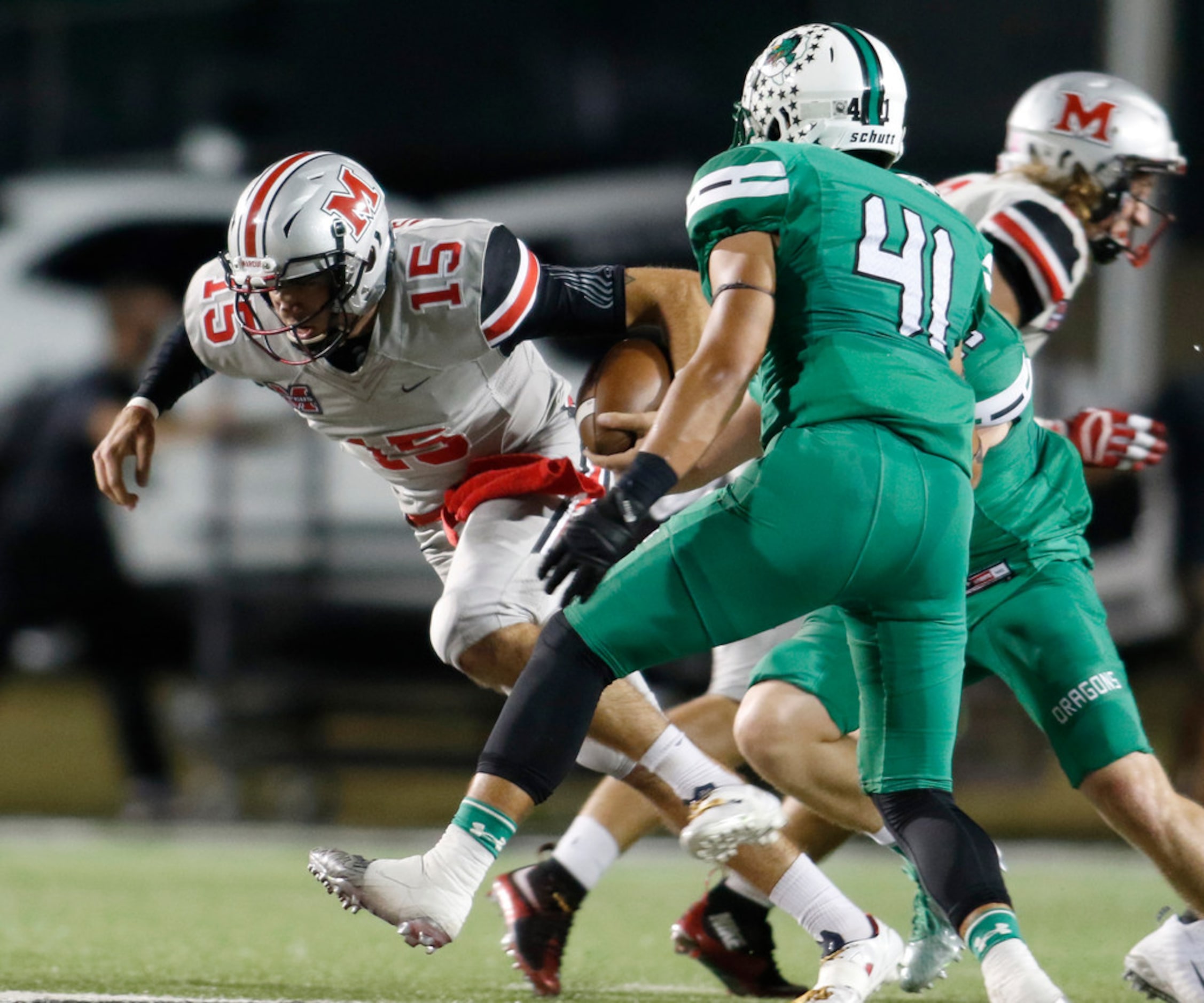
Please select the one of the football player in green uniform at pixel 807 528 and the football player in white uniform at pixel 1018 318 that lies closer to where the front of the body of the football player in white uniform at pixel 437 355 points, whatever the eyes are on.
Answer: the football player in green uniform

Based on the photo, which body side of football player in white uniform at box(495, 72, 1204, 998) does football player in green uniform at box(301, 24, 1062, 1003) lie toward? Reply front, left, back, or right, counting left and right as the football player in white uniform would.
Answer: right

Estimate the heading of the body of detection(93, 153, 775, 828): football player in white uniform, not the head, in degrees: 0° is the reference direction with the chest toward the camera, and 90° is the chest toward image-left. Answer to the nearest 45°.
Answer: approximately 45°

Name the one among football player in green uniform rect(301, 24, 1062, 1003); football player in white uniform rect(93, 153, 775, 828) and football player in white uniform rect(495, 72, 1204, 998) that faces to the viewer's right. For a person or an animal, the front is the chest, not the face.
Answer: football player in white uniform rect(495, 72, 1204, 998)

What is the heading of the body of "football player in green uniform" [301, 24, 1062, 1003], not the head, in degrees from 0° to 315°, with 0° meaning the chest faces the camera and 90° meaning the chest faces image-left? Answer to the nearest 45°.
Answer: approximately 135°

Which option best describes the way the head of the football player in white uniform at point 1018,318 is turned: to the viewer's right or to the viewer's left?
to the viewer's right

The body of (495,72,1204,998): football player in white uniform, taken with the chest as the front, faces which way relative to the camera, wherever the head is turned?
to the viewer's right

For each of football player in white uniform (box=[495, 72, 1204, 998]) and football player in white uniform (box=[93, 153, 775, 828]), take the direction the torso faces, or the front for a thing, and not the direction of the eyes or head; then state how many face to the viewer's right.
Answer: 1
